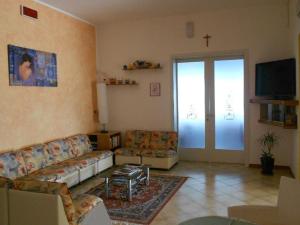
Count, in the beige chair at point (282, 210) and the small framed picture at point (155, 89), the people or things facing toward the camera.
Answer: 1

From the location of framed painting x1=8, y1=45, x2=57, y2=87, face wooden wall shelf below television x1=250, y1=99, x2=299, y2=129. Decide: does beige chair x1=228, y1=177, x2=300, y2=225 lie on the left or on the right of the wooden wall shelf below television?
right

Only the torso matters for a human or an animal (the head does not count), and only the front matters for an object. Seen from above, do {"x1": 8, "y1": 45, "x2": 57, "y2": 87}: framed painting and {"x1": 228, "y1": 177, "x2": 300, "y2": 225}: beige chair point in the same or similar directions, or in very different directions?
very different directions

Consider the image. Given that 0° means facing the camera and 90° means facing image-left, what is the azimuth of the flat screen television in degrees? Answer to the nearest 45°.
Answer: approximately 45°

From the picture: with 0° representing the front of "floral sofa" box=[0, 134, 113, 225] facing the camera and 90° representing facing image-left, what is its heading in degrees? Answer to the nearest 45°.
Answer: approximately 315°

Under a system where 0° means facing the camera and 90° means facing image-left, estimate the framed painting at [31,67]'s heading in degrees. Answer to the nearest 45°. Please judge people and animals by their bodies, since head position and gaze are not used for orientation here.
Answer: approximately 315°

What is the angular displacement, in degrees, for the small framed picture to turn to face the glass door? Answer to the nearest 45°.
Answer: approximately 90° to its left
